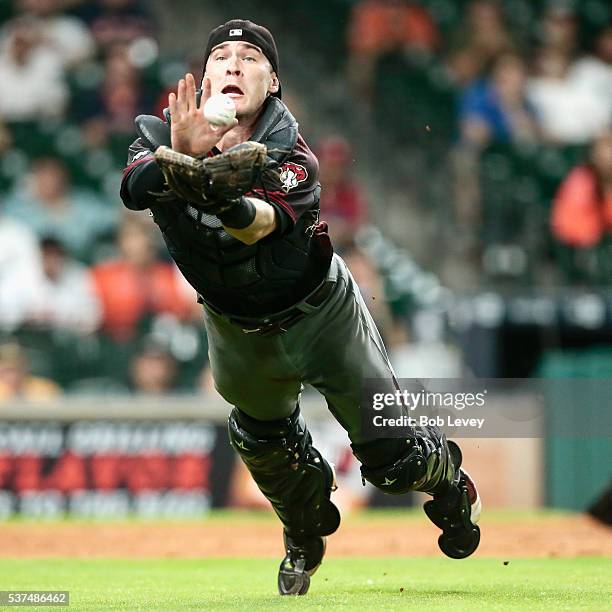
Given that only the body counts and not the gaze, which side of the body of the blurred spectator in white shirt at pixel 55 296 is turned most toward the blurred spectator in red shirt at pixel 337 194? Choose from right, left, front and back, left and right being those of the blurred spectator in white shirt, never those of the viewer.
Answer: left

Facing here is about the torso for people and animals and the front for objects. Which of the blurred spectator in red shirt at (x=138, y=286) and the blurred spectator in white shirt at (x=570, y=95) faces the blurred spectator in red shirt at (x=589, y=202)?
the blurred spectator in white shirt

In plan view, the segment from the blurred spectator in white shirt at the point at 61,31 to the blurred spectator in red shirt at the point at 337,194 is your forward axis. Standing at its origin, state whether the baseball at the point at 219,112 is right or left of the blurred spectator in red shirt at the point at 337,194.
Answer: right

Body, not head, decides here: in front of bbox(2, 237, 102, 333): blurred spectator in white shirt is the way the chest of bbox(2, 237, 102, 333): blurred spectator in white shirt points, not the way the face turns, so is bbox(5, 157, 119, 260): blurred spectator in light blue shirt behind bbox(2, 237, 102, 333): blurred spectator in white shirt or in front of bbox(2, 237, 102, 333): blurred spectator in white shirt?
behind

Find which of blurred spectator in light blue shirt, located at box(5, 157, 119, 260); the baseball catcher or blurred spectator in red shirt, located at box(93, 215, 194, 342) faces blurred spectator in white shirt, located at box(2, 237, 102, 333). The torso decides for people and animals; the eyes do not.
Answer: blurred spectator in light blue shirt, located at box(5, 157, 119, 260)

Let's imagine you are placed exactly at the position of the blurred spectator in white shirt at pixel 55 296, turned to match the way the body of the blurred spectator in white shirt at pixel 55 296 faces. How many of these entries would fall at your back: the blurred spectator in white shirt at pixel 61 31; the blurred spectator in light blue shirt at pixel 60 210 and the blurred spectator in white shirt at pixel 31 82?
3

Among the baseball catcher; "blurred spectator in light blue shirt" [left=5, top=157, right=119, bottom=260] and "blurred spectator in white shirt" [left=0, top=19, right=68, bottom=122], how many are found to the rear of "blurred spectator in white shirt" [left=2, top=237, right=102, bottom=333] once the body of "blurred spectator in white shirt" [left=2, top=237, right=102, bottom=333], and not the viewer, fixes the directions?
2

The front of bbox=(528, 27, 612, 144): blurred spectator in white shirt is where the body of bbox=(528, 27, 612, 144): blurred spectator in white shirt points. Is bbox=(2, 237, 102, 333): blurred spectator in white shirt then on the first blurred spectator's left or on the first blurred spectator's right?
on the first blurred spectator's right

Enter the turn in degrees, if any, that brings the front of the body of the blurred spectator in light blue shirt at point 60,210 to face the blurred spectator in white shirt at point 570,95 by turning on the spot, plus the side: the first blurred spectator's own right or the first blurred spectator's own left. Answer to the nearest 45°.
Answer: approximately 90° to the first blurred spectator's own left

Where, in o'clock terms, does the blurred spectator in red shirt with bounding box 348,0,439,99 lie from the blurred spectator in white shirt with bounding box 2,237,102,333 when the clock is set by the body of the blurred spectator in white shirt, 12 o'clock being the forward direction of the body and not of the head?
The blurred spectator in red shirt is roughly at 8 o'clock from the blurred spectator in white shirt.
